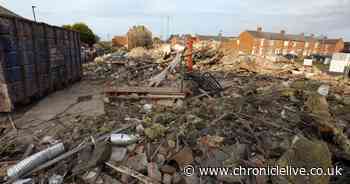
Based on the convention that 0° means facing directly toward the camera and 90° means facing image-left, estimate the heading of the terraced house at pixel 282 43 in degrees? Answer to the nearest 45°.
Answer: approximately 315°

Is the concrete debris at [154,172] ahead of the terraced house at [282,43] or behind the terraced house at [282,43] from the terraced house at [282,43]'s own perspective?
ahead

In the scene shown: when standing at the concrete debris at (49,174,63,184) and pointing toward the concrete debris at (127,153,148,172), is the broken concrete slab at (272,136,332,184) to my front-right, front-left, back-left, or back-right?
front-right

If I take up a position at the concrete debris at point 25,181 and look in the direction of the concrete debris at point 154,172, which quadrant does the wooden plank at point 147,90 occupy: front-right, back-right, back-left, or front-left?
front-left

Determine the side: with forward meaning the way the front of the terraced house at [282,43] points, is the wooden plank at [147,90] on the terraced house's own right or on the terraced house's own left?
on the terraced house's own right

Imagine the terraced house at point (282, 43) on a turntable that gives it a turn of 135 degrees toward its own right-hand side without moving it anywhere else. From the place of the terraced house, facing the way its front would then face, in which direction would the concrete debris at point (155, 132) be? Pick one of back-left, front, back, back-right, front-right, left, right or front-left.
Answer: left

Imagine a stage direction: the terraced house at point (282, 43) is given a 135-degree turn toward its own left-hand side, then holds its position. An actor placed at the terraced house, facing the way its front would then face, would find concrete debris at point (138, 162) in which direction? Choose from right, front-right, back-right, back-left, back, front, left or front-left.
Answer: back

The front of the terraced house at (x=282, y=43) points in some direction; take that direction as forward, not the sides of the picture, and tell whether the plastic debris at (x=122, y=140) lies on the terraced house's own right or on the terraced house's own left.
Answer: on the terraced house's own right

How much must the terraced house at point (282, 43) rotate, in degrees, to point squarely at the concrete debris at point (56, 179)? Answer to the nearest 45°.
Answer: approximately 45° to its right

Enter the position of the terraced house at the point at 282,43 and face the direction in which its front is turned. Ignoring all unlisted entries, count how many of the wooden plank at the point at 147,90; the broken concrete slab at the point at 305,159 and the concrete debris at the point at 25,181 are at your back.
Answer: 0

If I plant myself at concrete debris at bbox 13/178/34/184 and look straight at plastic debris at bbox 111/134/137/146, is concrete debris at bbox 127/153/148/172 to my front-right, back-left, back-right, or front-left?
front-right
